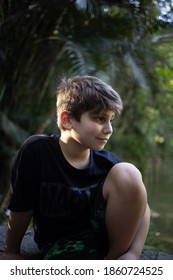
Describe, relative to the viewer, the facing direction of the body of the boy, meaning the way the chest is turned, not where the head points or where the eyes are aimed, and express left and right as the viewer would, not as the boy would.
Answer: facing the viewer and to the right of the viewer
